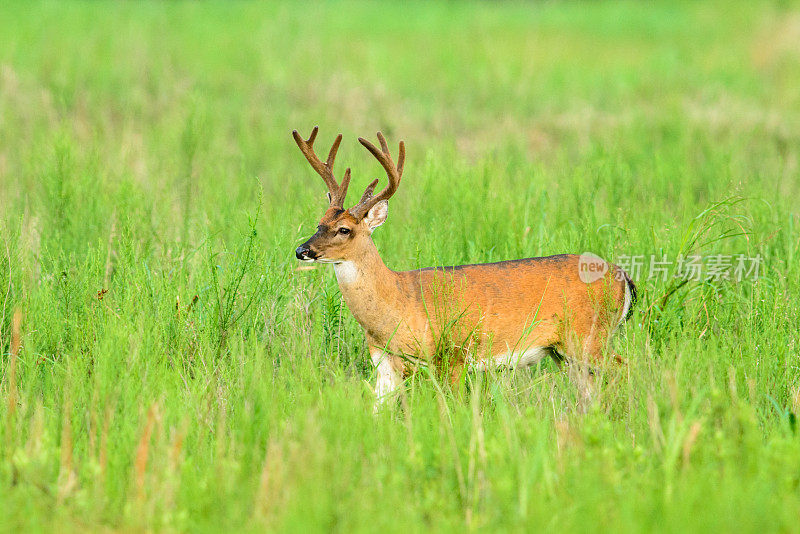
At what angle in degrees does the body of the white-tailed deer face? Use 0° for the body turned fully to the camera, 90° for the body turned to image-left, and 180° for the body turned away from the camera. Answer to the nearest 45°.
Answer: approximately 90°
